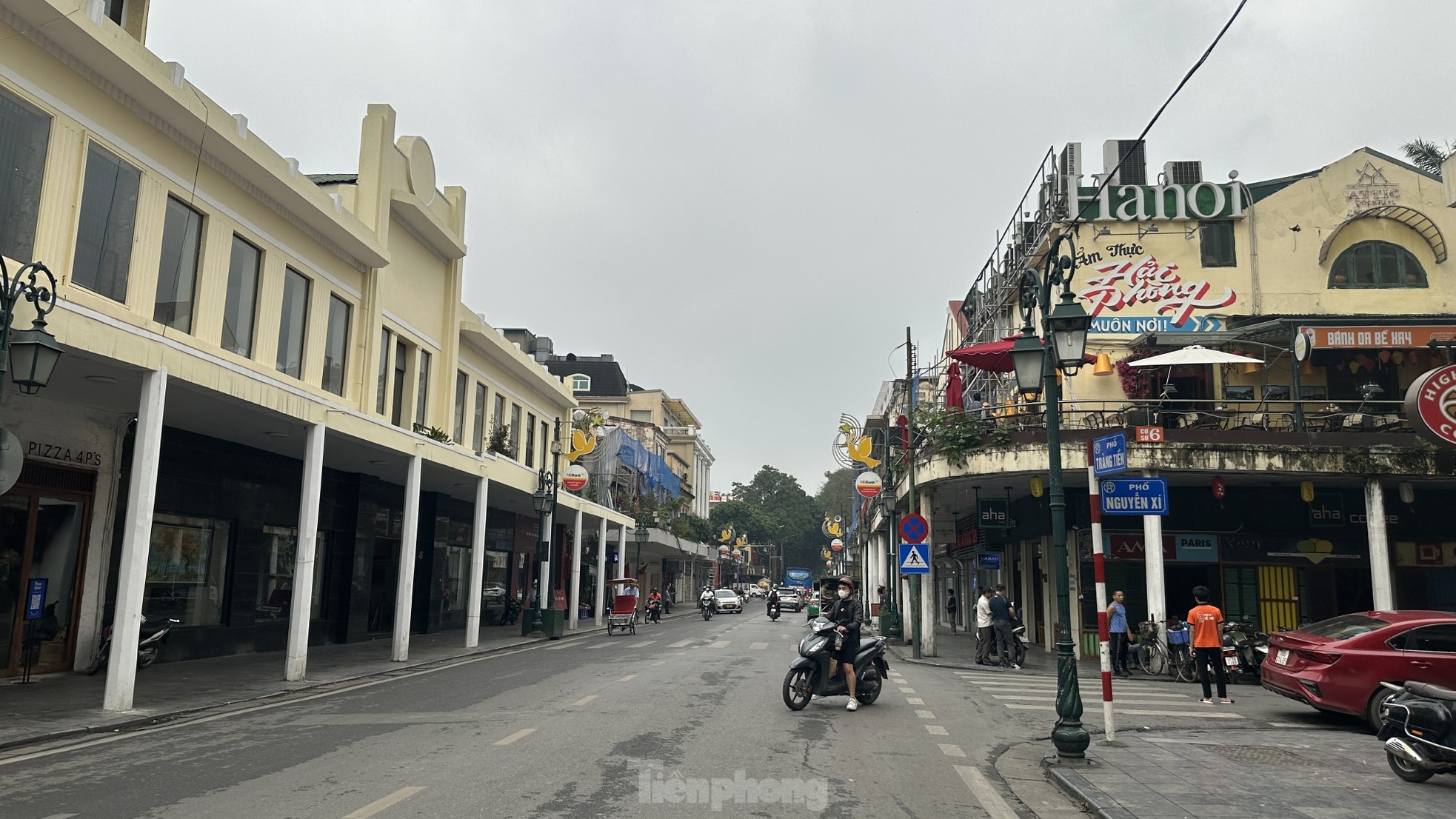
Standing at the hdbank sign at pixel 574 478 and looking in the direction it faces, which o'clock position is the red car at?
The red car is roughly at 11 o'clock from the hdbank sign.

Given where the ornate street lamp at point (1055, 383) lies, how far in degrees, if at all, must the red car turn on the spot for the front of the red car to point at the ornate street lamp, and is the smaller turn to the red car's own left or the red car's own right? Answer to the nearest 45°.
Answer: approximately 180°

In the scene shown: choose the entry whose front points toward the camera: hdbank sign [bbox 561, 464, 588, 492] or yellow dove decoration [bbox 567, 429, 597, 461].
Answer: the hdbank sign

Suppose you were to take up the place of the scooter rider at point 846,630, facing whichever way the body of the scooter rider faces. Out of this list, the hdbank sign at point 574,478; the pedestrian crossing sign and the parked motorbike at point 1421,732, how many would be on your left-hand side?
1

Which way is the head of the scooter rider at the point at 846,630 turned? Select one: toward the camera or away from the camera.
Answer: toward the camera

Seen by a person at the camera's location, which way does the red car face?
facing away from the viewer and to the right of the viewer

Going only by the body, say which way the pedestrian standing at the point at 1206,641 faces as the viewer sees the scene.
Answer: away from the camera

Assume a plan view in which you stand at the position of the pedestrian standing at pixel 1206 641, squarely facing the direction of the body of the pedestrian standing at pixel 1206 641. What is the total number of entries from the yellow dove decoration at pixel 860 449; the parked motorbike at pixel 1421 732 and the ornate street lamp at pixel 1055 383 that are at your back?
2

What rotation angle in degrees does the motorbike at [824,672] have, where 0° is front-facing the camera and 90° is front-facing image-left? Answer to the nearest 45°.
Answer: approximately 45°

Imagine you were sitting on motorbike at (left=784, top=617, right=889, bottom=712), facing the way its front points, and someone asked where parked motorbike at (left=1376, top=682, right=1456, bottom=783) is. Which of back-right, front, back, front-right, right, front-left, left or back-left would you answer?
left

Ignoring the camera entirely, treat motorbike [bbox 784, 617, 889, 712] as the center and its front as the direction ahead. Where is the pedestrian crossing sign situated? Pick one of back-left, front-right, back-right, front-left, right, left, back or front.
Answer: back-right

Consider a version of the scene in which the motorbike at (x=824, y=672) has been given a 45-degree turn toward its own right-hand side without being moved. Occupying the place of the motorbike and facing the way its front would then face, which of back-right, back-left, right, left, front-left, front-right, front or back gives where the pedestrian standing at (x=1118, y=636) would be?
back-right

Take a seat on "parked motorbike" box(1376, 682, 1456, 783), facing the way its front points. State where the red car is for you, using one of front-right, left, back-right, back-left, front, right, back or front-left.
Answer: left

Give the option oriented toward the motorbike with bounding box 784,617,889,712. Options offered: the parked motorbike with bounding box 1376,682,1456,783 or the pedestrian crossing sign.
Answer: the pedestrian crossing sign

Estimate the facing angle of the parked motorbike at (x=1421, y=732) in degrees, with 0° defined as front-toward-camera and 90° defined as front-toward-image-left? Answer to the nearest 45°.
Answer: approximately 270°

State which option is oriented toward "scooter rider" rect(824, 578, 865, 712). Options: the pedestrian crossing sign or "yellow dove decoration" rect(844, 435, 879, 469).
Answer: the pedestrian crossing sign

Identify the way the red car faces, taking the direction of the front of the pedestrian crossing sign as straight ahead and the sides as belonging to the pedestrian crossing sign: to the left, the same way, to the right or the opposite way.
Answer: to the left

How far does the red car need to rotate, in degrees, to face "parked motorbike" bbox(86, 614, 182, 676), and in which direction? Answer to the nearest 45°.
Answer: approximately 135° to its left

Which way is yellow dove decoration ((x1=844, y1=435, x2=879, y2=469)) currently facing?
to the viewer's left
